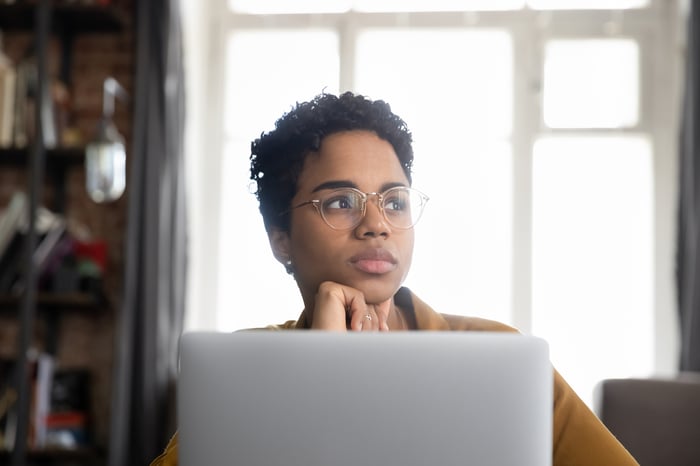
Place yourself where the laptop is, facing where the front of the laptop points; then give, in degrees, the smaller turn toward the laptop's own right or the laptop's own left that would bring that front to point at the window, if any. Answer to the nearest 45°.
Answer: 0° — it already faces it

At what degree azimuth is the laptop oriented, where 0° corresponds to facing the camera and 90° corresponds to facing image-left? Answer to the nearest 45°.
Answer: approximately 180°

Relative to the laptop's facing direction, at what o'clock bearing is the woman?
The woman is roughly at 12 o'clock from the laptop.

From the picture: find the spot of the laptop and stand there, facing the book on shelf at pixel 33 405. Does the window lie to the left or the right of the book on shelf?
right

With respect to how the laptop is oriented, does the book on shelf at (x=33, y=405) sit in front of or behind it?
in front

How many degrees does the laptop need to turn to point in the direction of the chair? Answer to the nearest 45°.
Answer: approximately 45° to its right

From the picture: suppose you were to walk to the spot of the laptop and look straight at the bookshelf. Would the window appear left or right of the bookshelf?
right

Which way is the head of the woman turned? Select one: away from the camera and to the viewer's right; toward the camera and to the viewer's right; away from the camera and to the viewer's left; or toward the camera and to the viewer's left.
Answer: toward the camera and to the viewer's right

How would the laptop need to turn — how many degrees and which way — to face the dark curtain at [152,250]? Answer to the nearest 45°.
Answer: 0° — it already faces it

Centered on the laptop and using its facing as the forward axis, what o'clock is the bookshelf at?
The bookshelf is roughly at 11 o'clock from the laptop.

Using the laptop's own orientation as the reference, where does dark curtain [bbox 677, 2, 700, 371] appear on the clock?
The dark curtain is roughly at 1 o'clock from the laptop.

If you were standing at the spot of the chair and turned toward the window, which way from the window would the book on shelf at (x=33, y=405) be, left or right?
left
